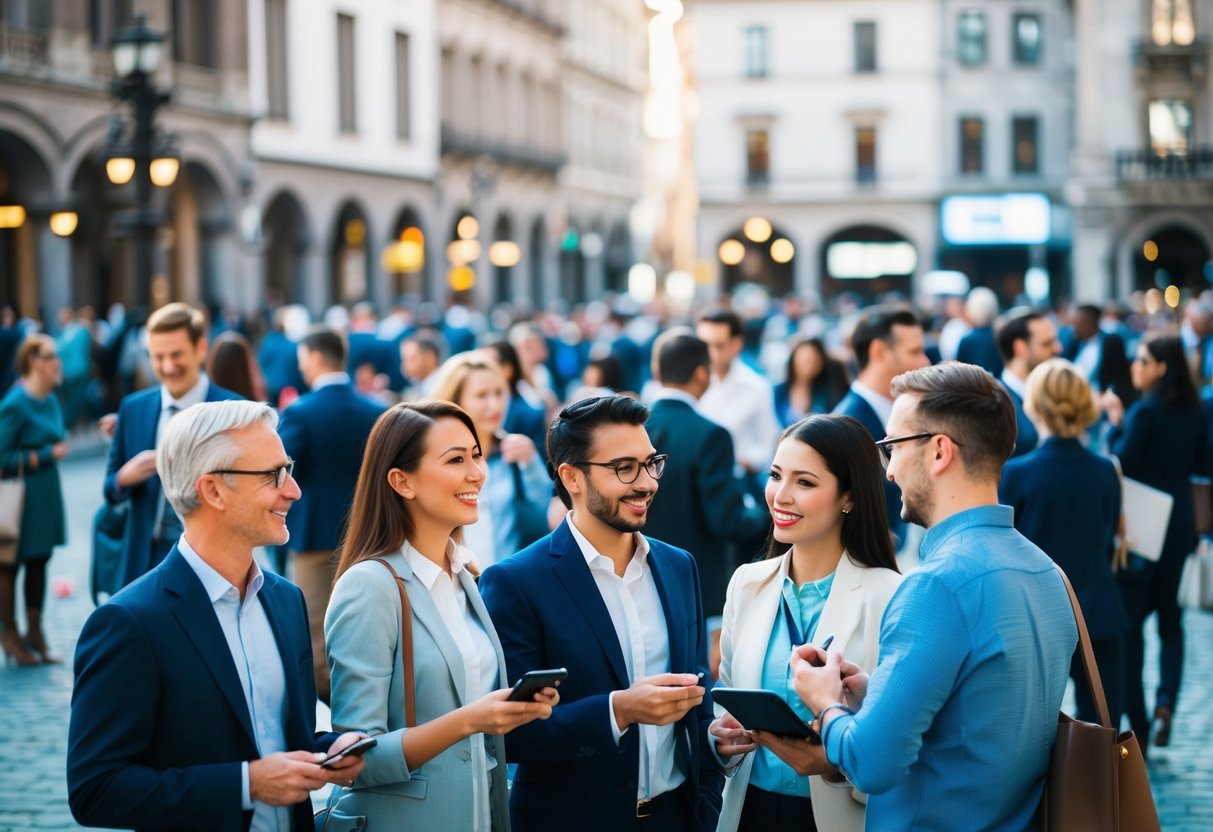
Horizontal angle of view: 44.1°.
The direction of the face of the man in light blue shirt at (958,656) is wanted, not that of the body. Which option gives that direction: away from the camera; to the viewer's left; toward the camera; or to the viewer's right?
to the viewer's left

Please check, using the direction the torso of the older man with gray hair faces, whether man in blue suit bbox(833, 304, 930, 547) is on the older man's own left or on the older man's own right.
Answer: on the older man's own left

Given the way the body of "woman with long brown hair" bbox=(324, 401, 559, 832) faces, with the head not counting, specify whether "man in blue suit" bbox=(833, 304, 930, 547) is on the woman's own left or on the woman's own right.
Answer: on the woman's own left

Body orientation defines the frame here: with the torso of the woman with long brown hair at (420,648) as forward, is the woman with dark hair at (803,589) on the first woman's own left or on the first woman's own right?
on the first woman's own left

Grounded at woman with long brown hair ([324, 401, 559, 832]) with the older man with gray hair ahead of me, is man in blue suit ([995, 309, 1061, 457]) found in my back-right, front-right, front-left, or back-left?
back-right

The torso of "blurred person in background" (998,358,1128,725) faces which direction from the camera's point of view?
away from the camera

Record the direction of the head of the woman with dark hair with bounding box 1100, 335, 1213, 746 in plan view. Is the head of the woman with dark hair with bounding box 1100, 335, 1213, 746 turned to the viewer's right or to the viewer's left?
to the viewer's left

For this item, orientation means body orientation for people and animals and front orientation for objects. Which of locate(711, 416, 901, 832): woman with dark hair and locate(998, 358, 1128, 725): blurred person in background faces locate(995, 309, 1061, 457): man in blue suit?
the blurred person in background
